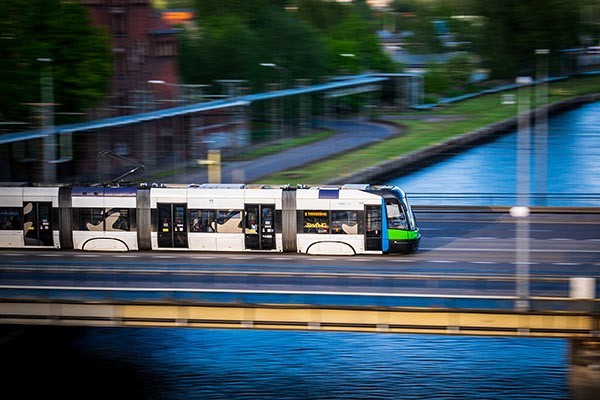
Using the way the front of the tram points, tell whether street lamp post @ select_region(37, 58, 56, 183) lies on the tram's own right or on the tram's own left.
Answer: on the tram's own left

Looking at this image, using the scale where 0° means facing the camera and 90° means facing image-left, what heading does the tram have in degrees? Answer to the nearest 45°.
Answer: approximately 270°
